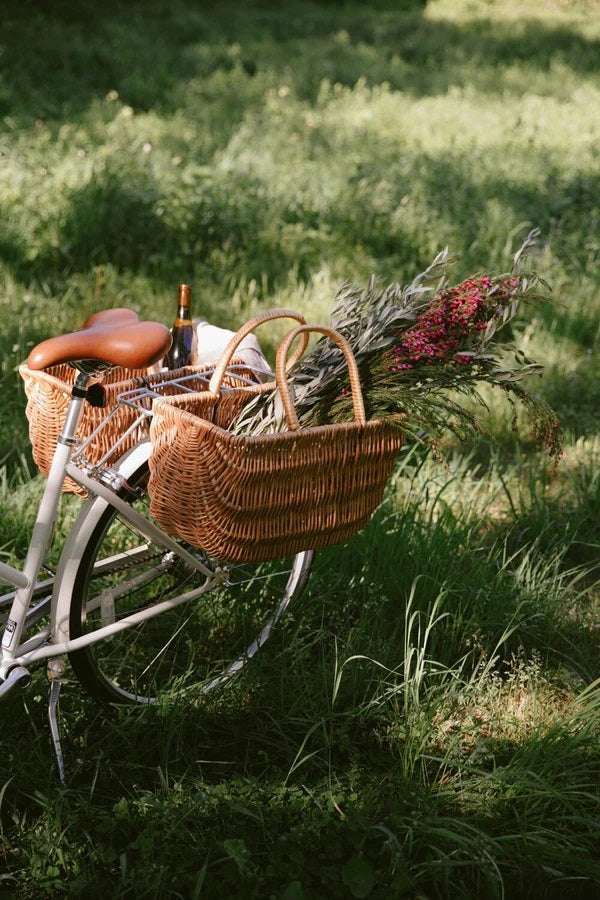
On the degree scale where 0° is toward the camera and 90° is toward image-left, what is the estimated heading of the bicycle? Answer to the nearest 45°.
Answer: approximately 45°
